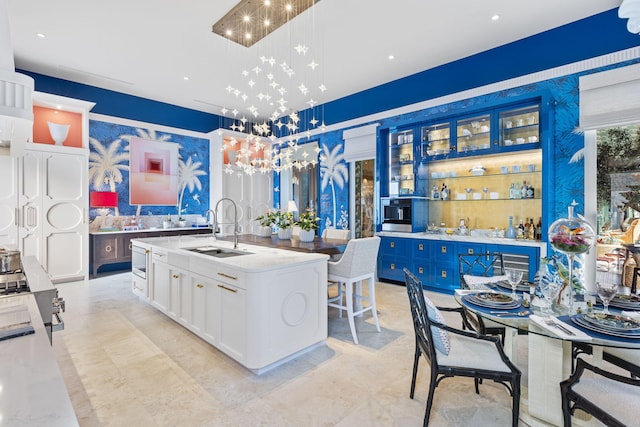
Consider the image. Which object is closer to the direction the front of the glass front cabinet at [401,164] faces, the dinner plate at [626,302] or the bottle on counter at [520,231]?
the dinner plate

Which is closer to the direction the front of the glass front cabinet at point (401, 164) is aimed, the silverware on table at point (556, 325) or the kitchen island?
the kitchen island

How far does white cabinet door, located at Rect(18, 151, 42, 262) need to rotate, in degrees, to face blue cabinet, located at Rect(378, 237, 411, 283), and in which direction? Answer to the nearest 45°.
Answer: approximately 90° to its left

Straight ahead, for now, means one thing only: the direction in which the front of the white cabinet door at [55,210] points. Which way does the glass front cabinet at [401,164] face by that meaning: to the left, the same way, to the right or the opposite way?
to the right

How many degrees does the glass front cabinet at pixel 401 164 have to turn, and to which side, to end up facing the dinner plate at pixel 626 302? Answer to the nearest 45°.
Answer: approximately 45° to its left

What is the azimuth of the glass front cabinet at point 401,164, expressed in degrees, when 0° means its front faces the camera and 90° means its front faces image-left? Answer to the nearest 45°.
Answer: approximately 45°

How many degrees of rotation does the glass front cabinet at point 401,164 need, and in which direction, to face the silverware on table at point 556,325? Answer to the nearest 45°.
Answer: approximately 45° to its left
